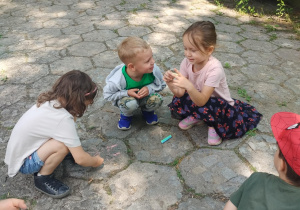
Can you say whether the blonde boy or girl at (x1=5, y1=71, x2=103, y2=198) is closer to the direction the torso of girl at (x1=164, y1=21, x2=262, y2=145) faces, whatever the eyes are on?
the girl

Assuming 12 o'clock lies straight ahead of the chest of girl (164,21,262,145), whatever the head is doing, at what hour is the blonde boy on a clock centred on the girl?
The blonde boy is roughly at 1 o'clock from the girl.

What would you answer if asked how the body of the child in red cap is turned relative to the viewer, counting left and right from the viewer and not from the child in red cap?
facing away from the viewer and to the left of the viewer

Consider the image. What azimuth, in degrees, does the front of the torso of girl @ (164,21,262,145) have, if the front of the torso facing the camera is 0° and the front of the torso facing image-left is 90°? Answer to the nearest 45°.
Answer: approximately 45°

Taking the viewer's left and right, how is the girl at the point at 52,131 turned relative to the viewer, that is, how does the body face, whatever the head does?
facing to the right of the viewer

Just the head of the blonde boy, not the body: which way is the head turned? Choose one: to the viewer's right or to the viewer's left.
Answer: to the viewer's right

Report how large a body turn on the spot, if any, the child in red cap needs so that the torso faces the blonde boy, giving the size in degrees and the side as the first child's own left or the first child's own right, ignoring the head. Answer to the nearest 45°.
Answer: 0° — they already face them

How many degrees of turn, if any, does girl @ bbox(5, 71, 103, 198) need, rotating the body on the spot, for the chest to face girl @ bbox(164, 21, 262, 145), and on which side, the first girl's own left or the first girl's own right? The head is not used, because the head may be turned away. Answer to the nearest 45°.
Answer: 0° — they already face them

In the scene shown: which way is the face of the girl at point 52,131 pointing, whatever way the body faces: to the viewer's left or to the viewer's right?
to the viewer's right
